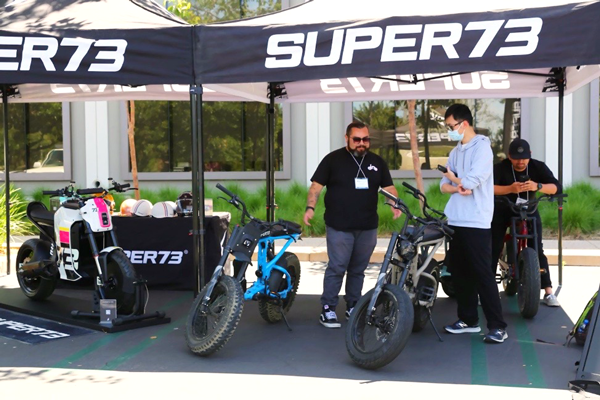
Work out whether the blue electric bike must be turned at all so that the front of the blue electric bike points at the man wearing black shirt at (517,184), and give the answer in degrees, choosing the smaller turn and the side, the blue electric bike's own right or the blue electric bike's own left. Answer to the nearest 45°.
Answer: approximately 180°

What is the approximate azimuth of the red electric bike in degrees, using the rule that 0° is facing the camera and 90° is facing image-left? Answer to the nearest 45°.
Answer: approximately 0°

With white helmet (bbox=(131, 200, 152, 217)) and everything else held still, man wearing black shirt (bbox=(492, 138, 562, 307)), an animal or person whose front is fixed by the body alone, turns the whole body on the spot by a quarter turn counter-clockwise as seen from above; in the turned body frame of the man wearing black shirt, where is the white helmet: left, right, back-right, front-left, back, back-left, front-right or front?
back

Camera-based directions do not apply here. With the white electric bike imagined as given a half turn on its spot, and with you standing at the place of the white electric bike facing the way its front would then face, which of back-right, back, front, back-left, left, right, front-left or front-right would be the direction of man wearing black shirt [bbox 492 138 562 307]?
back-right

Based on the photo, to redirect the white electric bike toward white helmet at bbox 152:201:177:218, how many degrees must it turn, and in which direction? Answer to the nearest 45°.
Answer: approximately 90° to its left

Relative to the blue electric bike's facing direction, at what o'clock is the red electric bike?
The red electric bike is roughly at 7 o'clock from the blue electric bike.

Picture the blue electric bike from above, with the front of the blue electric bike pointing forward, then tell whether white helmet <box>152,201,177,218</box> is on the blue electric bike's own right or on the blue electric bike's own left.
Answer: on the blue electric bike's own right

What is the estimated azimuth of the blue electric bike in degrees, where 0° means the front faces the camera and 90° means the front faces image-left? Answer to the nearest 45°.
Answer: approximately 45°
